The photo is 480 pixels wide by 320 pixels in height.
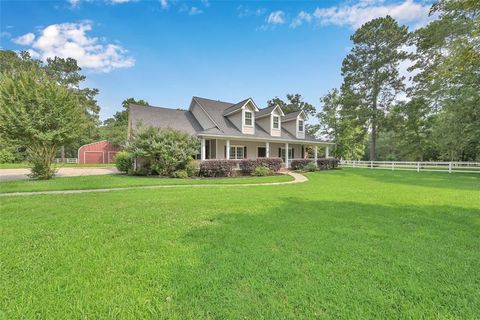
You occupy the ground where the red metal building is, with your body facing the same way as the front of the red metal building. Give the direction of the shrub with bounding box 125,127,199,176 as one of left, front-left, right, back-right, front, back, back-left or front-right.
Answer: front

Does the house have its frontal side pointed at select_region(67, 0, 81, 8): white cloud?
no

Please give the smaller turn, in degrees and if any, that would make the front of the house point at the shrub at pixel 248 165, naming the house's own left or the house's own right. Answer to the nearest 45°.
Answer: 0° — it already faces it

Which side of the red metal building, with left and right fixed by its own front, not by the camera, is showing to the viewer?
front

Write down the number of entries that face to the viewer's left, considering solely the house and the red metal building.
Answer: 0

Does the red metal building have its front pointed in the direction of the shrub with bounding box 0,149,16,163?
no

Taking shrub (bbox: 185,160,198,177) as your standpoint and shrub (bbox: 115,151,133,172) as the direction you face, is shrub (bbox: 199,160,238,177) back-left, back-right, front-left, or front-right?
back-right

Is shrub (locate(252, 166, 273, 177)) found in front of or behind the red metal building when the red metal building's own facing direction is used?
in front

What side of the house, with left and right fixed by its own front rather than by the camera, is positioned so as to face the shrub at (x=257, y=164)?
front

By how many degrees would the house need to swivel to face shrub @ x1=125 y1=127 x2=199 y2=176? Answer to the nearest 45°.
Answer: approximately 90° to its right

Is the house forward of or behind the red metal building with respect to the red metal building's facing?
forward

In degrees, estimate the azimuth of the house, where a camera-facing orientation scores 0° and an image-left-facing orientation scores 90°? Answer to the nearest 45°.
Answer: approximately 315°

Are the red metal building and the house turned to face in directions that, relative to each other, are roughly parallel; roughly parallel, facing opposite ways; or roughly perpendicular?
roughly parallel

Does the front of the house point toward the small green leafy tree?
no
